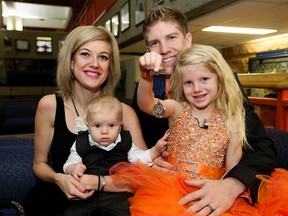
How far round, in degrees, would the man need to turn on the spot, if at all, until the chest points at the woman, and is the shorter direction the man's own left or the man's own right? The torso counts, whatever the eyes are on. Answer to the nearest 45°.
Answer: approximately 45° to the man's own right

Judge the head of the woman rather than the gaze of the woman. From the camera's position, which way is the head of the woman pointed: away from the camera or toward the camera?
toward the camera

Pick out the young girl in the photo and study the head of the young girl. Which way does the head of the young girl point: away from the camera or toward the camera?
toward the camera

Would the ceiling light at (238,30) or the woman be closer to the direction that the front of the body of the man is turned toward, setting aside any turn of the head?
the woman

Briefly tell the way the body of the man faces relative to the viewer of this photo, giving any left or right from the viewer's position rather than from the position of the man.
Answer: facing the viewer and to the left of the viewer

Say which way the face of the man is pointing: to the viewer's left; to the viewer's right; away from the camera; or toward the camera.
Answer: toward the camera

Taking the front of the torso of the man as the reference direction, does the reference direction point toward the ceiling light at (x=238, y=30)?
no
